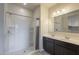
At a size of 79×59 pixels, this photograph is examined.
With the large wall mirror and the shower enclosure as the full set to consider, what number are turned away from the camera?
0

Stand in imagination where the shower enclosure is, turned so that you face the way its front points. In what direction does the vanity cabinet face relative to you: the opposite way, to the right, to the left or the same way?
to the right

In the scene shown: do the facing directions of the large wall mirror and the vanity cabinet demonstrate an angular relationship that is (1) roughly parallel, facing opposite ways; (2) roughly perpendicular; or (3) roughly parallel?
roughly parallel

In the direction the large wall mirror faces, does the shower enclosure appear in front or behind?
in front

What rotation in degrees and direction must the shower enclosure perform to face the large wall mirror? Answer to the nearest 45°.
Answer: approximately 45° to its left

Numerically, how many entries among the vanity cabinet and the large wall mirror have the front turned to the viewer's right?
0

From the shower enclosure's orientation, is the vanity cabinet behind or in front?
in front

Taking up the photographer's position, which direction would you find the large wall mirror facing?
facing the viewer and to the left of the viewer

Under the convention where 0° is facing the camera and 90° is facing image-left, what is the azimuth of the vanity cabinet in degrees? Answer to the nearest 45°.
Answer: approximately 45°

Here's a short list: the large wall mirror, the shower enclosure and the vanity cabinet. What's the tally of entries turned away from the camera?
0

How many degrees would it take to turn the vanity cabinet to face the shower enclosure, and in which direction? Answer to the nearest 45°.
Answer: approximately 45° to its right

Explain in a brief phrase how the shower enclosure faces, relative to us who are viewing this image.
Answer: facing the viewer and to the right of the viewer
